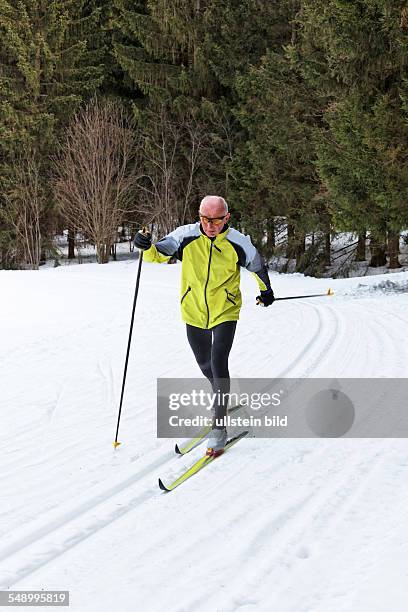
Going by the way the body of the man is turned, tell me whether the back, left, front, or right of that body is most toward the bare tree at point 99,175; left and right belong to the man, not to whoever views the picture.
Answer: back

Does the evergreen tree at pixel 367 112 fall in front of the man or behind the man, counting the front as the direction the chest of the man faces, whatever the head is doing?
behind

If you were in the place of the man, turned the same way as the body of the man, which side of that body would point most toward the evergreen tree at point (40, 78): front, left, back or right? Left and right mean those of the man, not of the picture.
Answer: back

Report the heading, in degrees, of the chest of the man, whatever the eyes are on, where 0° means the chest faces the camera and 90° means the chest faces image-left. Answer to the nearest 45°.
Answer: approximately 0°

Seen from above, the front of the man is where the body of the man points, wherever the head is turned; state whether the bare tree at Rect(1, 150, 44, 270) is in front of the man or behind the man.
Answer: behind
